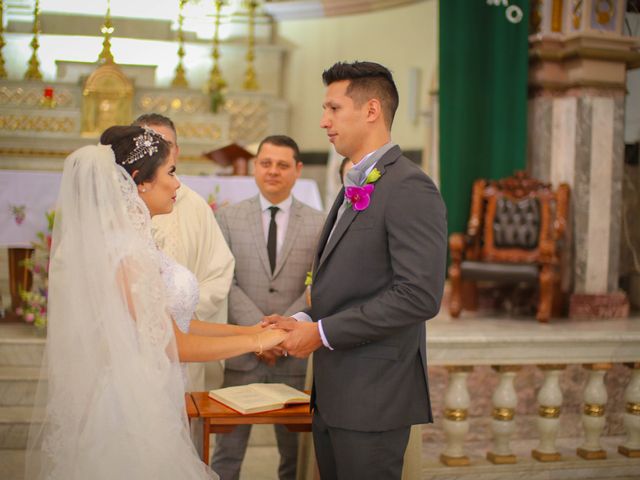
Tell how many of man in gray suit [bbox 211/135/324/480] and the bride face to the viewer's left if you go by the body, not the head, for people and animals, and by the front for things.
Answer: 0

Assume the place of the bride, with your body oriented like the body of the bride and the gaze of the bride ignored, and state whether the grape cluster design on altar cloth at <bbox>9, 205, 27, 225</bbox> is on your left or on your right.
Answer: on your left

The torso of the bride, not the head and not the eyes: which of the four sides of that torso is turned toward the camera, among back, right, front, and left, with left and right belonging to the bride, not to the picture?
right

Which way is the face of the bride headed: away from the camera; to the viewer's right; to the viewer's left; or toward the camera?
to the viewer's right

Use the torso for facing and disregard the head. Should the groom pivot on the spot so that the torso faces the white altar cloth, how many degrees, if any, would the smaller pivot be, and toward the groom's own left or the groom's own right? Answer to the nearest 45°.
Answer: approximately 45° to the groom's own right

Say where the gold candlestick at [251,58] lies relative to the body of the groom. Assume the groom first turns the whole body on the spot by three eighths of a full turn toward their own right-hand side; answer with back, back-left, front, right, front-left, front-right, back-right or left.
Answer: front-left

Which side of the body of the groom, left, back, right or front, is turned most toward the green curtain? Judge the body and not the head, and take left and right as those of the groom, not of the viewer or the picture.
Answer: right

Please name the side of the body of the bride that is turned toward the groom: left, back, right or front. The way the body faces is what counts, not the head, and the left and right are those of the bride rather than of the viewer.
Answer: front

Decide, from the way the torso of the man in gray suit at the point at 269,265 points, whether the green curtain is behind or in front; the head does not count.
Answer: behind

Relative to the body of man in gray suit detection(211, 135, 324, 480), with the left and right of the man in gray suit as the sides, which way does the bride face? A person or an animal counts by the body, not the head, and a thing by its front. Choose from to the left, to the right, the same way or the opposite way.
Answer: to the left

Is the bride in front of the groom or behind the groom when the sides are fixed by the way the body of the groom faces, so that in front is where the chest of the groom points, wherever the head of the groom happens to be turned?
in front

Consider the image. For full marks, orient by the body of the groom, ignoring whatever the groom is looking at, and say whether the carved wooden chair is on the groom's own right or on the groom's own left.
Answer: on the groom's own right

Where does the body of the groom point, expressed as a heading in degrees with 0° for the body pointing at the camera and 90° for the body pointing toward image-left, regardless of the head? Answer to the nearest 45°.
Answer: approximately 90°
